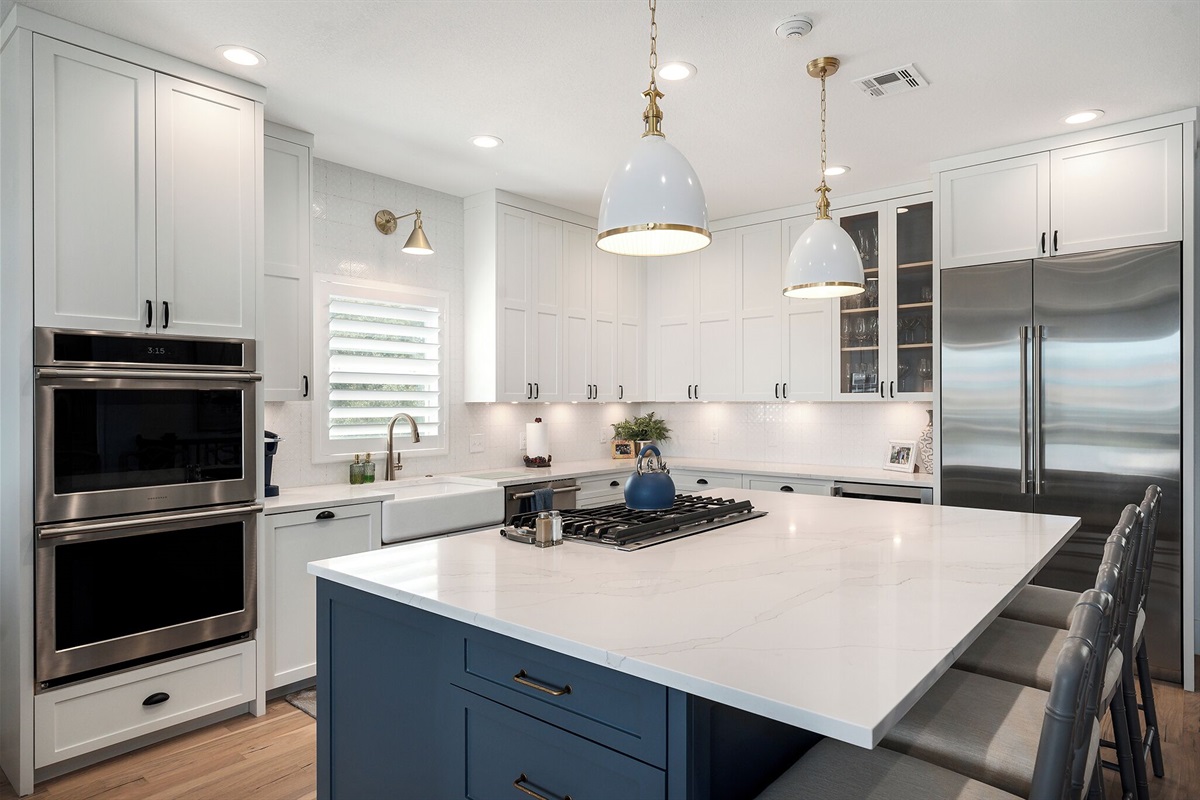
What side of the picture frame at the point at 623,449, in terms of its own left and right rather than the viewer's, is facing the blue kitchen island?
front

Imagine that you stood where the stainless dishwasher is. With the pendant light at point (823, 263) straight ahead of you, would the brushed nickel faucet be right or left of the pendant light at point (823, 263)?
right

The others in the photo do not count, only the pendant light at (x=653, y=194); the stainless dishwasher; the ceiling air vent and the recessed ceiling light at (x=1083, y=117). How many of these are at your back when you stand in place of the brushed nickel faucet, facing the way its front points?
0

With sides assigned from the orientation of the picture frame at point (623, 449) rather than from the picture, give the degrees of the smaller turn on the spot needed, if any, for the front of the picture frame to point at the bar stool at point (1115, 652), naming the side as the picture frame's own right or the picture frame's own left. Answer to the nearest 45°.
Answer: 0° — it already faces it

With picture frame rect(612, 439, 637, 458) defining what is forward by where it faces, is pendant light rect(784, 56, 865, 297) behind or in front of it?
in front

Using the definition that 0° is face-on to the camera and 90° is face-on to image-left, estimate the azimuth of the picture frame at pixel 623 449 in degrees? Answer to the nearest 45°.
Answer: approximately 0°

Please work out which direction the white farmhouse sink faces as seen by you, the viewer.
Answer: facing the viewer and to the right of the viewer

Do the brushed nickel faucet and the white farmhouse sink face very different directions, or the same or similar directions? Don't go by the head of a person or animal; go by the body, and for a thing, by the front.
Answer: same or similar directions

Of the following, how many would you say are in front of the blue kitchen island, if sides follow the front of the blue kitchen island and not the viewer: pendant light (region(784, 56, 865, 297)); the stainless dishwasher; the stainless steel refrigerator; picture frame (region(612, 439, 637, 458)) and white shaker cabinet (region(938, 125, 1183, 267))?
0

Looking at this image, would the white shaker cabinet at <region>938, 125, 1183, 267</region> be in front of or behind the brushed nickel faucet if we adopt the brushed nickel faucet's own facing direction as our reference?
in front

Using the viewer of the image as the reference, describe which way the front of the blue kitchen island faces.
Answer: facing the viewer and to the left of the viewer

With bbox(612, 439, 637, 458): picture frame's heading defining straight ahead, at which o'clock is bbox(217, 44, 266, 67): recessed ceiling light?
The recessed ceiling light is roughly at 1 o'clock from the picture frame.

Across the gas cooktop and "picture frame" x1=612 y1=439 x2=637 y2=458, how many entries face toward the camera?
1

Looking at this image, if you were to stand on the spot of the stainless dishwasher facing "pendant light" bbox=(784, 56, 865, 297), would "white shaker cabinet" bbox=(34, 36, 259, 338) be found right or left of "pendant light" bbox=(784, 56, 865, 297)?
right
